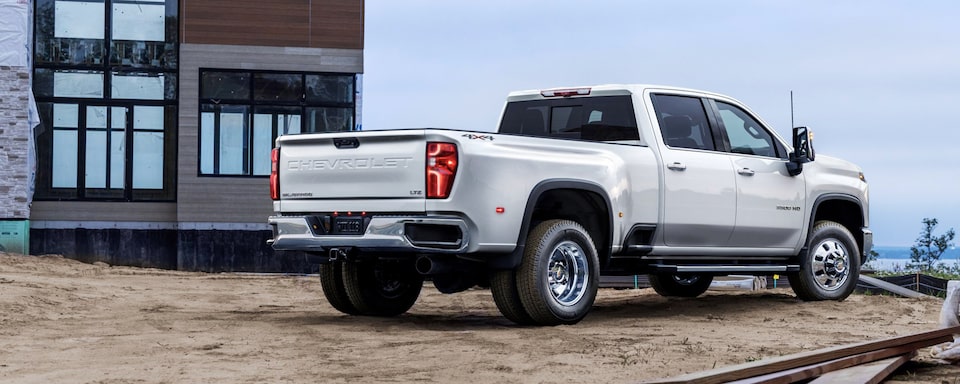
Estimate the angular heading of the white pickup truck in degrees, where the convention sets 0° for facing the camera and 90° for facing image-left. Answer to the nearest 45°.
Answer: approximately 225°

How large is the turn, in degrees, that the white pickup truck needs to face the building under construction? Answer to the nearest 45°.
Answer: approximately 90° to its left

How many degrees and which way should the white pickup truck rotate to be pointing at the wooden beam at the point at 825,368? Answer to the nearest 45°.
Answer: approximately 90° to its right

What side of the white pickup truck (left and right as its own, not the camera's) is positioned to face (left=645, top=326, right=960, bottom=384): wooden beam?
right
